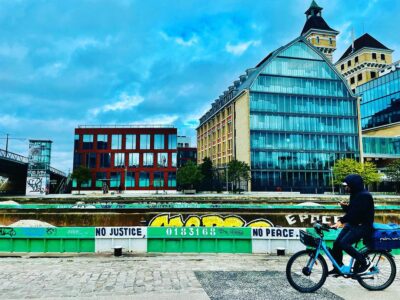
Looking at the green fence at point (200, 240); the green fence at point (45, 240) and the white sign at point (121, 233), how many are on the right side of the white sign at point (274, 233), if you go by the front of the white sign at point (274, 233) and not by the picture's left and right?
3

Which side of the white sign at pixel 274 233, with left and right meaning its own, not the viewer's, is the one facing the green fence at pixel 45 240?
right

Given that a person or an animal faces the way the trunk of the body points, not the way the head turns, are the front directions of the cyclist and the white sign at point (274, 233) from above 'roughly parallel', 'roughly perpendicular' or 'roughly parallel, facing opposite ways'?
roughly perpendicular

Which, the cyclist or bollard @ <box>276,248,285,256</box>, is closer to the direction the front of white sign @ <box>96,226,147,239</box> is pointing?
the cyclist

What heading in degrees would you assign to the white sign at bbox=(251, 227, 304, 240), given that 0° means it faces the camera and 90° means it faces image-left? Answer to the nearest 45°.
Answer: approximately 0°

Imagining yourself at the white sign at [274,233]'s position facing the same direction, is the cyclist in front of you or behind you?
in front
